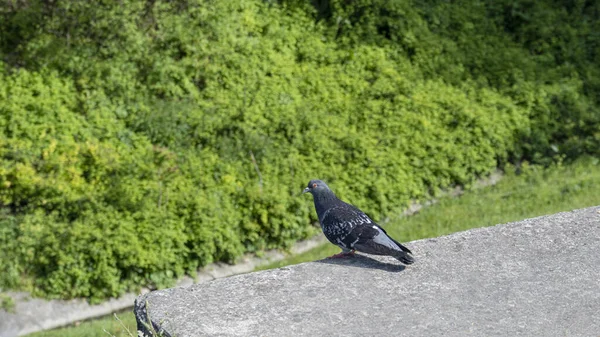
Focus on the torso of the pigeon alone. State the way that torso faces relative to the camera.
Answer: to the viewer's left
